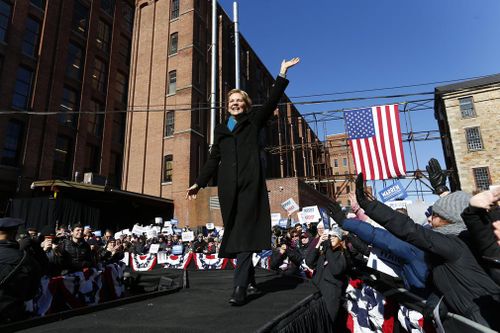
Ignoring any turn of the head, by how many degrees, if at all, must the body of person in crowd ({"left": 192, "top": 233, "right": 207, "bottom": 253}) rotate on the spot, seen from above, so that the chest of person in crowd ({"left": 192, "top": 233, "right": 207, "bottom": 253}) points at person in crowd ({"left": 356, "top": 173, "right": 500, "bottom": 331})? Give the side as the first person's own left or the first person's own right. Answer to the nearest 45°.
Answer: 0° — they already face them

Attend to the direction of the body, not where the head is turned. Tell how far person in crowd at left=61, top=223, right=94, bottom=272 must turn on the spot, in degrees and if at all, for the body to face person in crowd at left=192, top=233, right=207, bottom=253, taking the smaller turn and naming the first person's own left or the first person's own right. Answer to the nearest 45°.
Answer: approximately 90° to the first person's own left

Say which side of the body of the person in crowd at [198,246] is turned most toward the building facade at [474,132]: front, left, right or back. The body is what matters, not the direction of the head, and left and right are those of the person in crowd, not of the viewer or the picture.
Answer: left

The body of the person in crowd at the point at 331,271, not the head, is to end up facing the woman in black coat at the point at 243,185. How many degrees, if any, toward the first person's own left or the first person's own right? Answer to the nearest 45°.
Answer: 0° — they already face them
